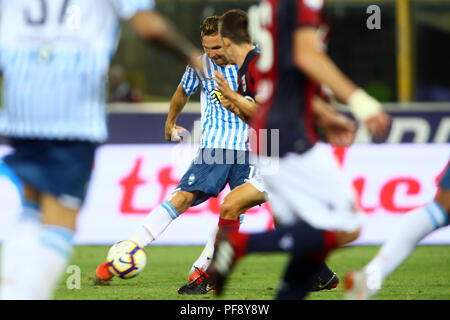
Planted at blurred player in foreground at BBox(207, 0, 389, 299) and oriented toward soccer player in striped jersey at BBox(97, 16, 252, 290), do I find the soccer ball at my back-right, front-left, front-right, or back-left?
front-left

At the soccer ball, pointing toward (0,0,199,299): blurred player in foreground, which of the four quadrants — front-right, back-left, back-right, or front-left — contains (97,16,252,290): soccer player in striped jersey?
back-left

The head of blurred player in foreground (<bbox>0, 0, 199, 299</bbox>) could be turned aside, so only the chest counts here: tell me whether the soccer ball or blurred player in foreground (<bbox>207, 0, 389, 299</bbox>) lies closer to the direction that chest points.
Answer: the soccer ball

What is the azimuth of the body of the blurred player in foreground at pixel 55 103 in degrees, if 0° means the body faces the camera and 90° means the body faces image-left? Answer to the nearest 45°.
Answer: approximately 180°

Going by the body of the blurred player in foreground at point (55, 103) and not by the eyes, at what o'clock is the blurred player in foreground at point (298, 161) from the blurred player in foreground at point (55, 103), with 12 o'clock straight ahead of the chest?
the blurred player in foreground at point (298, 161) is roughly at 3 o'clock from the blurred player in foreground at point (55, 103).

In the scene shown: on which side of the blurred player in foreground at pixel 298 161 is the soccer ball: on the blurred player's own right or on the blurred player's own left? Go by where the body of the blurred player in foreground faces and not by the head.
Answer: on the blurred player's own left

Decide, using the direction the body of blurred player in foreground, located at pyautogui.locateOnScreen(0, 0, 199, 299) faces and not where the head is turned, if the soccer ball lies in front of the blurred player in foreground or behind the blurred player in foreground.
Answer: in front

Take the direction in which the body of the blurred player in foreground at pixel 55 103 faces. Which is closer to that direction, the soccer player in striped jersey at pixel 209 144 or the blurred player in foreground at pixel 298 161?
the soccer player in striped jersey
